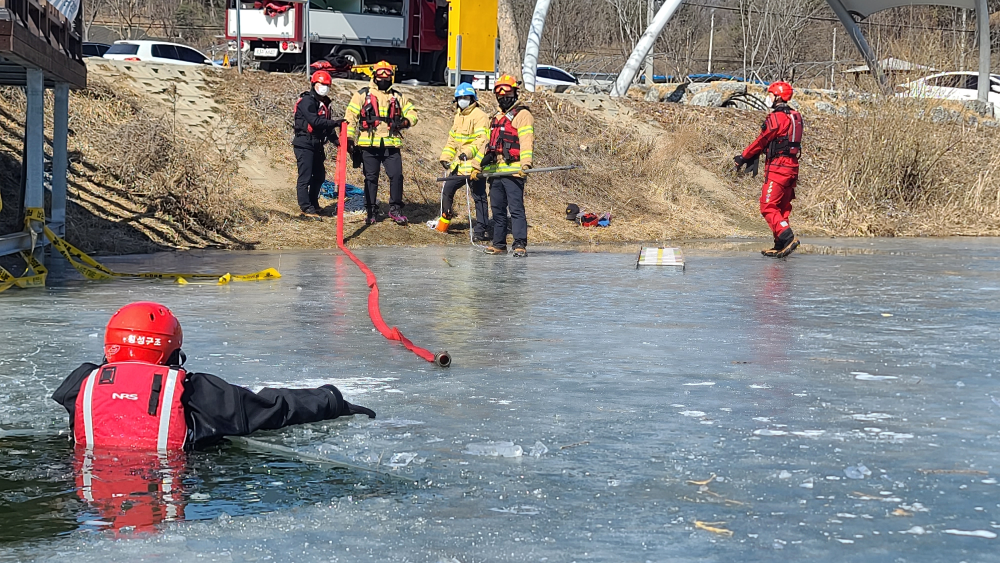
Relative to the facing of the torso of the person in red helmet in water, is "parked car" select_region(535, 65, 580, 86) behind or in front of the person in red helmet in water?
in front

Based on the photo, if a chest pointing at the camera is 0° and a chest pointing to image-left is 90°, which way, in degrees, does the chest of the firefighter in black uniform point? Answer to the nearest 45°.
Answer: approximately 315°

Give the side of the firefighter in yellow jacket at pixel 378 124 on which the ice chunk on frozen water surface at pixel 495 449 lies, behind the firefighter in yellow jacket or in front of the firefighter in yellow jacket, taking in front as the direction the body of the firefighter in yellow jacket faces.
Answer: in front

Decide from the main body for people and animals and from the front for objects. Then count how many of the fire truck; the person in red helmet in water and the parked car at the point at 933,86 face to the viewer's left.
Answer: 1

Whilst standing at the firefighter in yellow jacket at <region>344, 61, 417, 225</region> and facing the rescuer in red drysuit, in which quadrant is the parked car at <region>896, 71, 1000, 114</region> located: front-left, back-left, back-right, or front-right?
front-left

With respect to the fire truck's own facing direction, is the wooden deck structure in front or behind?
behind

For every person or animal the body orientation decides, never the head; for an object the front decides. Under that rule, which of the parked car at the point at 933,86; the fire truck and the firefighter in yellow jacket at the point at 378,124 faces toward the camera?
the firefighter in yellow jacket

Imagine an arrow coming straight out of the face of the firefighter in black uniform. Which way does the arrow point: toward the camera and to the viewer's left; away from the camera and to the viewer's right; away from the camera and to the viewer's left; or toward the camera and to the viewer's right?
toward the camera and to the viewer's right

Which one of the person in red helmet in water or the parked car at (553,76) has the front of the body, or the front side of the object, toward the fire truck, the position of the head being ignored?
the person in red helmet in water

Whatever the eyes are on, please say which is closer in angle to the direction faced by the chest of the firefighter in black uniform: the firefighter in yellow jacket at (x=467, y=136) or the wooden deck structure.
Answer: the firefighter in yellow jacket

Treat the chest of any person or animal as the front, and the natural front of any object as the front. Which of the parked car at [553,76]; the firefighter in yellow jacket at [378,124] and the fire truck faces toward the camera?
the firefighter in yellow jacket

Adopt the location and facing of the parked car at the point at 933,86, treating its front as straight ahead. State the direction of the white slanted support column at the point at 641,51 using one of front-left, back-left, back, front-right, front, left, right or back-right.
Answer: front-right

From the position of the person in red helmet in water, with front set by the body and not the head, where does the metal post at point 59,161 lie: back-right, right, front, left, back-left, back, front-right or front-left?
front

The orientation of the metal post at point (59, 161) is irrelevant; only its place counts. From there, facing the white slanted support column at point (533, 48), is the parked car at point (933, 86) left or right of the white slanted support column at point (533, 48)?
right

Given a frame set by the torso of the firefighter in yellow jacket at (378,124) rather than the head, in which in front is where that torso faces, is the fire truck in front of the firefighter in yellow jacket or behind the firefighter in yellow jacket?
behind

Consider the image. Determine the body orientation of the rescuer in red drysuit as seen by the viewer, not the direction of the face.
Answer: to the viewer's left

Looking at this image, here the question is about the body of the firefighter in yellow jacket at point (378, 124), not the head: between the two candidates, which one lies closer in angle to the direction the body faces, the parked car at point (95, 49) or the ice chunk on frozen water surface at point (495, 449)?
the ice chunk on frozen water surface

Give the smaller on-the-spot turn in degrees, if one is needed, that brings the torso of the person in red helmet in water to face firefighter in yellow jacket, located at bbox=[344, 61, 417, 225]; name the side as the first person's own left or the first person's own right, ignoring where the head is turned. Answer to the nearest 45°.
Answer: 0° — they already face them
